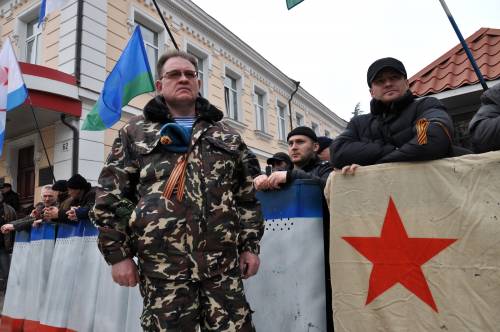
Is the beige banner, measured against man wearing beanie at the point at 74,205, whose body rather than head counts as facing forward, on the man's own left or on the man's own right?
on the man's own left

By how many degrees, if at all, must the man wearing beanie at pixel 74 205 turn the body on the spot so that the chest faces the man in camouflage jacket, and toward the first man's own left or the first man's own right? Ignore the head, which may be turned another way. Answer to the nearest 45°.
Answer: approximately 45° to the first man's own left

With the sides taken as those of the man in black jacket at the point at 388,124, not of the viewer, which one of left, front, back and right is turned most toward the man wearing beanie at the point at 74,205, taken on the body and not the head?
right

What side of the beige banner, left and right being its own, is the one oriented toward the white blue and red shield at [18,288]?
right

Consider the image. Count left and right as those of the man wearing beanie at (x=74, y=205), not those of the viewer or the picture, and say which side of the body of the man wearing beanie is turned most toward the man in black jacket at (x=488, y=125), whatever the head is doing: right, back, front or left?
left

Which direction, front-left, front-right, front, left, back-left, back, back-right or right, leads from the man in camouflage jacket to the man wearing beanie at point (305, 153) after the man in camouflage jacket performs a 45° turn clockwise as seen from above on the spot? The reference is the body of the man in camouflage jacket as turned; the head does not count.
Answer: back

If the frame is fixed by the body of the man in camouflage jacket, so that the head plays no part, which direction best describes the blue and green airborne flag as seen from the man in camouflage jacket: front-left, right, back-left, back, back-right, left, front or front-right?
back

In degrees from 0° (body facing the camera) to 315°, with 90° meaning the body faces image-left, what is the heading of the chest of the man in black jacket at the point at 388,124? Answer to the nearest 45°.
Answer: approximately 0°

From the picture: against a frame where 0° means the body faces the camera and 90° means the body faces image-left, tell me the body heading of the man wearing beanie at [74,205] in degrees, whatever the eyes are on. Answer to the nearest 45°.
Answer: approximately 45°
